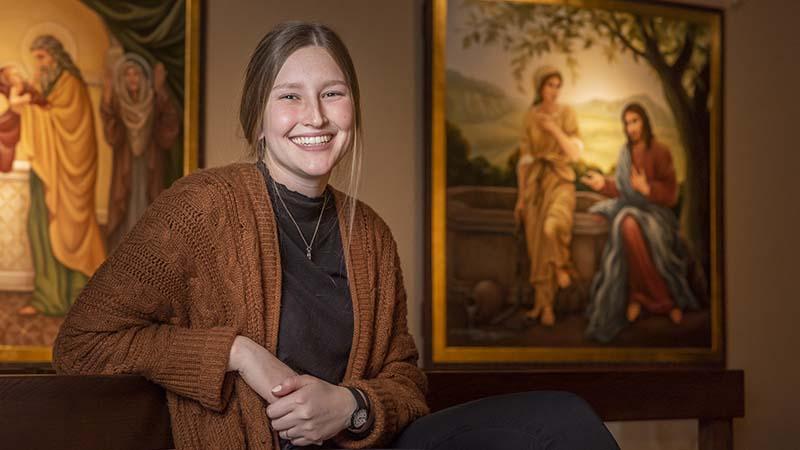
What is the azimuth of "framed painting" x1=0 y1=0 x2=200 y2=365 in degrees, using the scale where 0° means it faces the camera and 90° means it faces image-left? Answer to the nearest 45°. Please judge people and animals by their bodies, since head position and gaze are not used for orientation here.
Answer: approximately 0°

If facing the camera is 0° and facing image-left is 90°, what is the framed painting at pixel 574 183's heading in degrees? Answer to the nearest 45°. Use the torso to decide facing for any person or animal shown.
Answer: approximately 0°

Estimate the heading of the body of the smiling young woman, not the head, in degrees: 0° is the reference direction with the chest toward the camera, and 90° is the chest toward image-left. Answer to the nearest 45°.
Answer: approximately 315°

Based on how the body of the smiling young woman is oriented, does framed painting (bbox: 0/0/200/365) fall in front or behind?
behind
